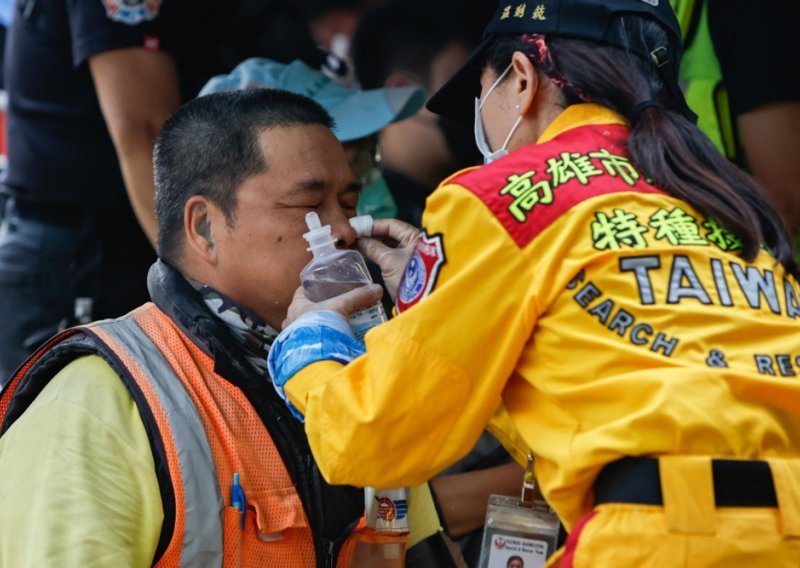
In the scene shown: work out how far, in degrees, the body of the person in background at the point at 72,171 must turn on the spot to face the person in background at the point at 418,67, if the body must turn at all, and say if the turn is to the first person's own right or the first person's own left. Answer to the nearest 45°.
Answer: approximately 135° to the first person's own left

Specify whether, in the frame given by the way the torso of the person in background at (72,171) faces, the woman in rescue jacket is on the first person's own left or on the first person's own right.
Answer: on the first person's own left

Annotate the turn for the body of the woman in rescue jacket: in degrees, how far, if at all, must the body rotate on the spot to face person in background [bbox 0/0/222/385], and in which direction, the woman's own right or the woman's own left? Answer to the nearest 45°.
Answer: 0° — they already face them

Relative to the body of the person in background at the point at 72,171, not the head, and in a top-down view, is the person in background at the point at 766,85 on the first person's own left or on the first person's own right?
on the first person's own left

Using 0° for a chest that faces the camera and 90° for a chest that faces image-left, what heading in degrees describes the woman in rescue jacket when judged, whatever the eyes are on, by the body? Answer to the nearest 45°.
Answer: approximately 135°

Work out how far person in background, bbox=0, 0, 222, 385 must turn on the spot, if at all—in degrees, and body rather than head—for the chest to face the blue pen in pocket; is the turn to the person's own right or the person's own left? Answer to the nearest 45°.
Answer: approximately 45° to the person's own left

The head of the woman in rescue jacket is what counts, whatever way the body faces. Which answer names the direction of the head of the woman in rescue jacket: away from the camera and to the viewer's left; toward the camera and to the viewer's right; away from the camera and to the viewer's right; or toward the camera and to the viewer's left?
away from the camera and to the viewer's left

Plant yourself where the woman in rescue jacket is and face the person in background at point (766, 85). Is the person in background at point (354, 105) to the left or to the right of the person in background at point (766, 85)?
left

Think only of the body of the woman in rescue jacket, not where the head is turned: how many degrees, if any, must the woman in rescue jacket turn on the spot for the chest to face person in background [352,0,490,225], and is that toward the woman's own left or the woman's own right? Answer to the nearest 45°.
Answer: approximately 45° to the woman's own right
